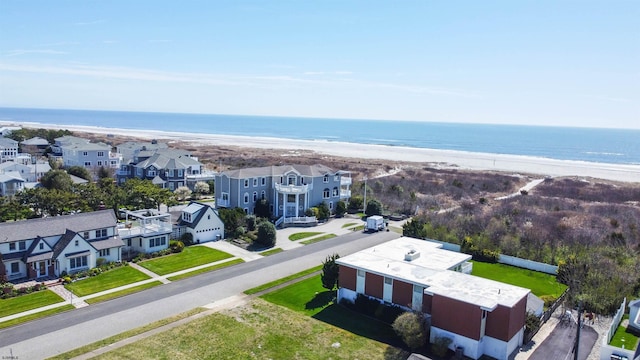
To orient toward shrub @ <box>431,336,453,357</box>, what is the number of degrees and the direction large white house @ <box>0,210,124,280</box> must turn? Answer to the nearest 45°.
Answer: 0° — it already faces it

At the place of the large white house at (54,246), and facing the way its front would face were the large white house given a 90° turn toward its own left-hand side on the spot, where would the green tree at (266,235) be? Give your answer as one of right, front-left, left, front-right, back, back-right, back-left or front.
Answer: front-right

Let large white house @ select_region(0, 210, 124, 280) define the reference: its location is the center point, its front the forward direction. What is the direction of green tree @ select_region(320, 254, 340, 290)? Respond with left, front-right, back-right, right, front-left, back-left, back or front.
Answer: front

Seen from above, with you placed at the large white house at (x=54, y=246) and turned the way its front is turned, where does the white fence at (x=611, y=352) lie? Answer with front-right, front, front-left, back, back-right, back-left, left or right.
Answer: front

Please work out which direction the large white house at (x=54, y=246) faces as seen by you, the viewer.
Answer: facing the viewer and to the right of the viewer

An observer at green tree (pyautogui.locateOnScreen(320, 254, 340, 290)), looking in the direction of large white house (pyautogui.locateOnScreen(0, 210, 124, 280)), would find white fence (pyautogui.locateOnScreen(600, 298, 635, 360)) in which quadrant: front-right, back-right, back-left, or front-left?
back-left
